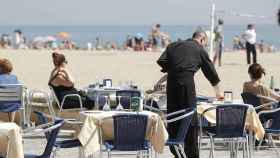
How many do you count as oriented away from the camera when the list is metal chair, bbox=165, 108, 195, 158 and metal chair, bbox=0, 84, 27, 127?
1

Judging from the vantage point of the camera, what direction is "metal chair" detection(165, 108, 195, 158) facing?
facing to the left of the viewer

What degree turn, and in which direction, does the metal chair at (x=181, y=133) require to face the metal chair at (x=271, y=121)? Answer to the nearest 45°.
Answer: approximately 135° to its right
